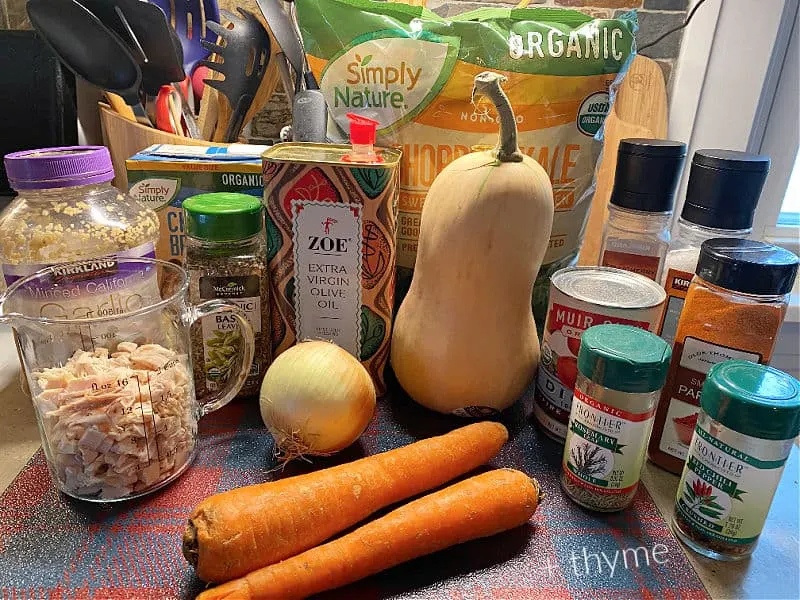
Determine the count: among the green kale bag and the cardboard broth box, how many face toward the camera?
2

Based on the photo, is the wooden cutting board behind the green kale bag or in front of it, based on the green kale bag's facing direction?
behind

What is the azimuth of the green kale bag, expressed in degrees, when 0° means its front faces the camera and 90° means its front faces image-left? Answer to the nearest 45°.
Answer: approximately 0°

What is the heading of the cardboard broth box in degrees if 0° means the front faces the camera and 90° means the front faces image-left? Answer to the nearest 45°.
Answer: approximately 0°
